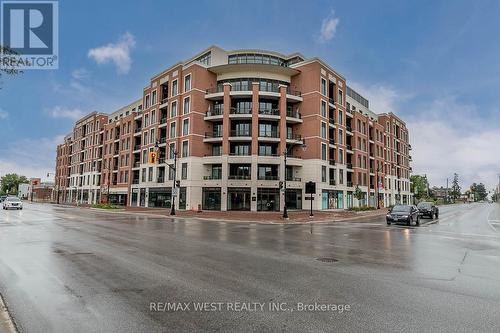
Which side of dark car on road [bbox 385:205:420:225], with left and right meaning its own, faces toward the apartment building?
right

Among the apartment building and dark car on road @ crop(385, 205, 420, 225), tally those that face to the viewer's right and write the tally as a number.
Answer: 0

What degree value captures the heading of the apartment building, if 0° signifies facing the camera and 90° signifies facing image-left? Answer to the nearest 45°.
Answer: approximately 0°

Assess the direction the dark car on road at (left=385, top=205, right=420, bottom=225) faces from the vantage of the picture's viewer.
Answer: facing the viewer and to the left of the viewer

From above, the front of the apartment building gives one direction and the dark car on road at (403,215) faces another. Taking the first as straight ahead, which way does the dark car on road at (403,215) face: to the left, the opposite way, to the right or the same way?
to the right

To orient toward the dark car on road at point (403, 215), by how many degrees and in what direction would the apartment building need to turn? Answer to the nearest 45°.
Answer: approximately 45° to its left
